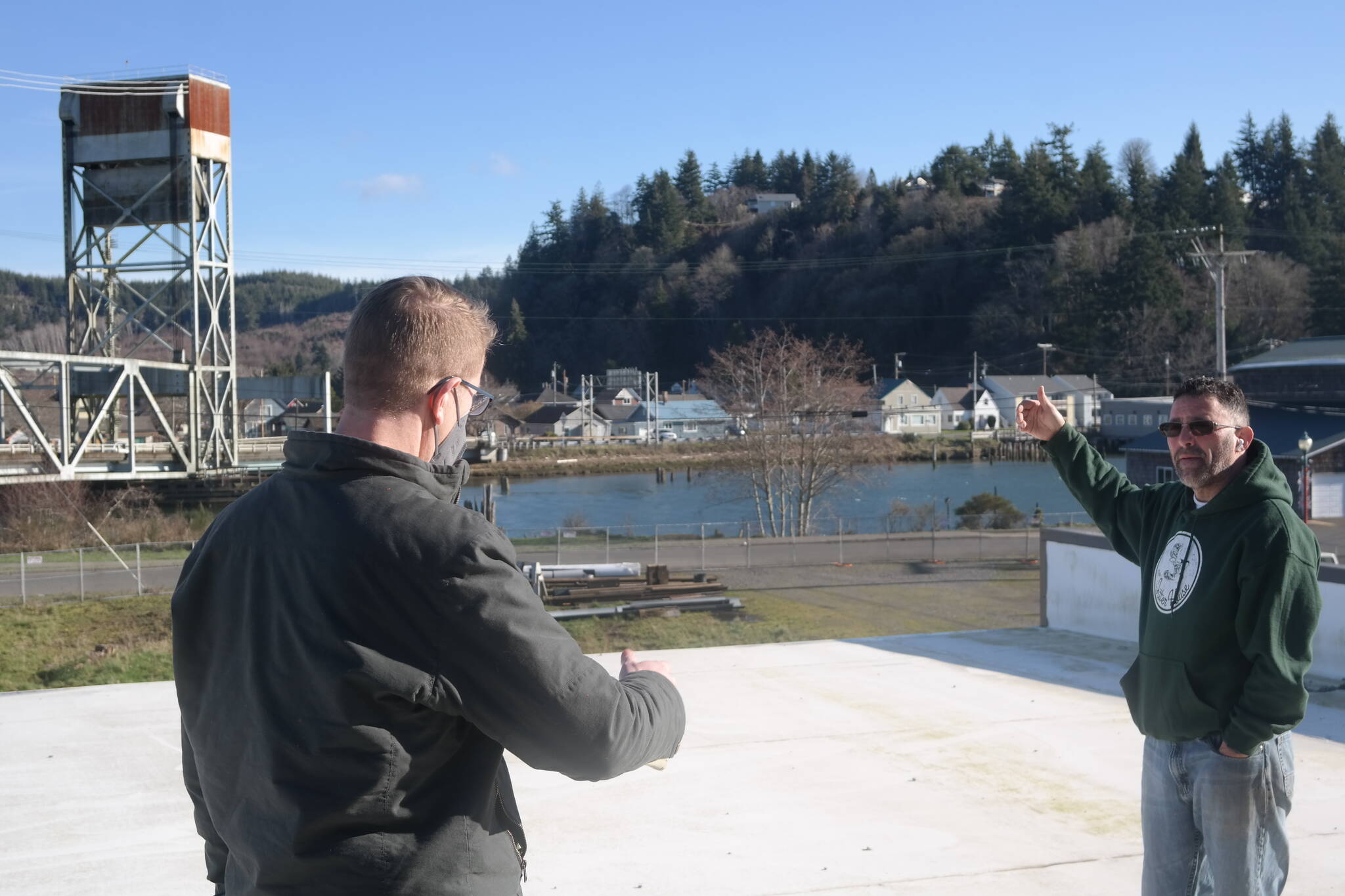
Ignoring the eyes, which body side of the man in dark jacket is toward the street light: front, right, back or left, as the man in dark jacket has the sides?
front

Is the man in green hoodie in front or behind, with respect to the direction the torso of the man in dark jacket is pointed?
in front

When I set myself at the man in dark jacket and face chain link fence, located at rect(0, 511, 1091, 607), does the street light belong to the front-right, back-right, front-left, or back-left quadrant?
front-right

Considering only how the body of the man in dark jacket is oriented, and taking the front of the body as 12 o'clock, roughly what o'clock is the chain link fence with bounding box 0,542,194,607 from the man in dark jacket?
The chain link fence is roughly at 10 o'clock from the man in dark jacket.

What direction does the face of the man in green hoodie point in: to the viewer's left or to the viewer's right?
to the viewer's left

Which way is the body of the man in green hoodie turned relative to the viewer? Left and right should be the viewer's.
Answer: facing the viewer and to the left of the viewer

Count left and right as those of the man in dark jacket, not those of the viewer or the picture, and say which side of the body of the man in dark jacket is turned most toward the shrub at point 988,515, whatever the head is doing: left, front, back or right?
front

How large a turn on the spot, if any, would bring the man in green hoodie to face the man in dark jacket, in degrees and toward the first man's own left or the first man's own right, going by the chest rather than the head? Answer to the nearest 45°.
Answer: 0° — they already face them

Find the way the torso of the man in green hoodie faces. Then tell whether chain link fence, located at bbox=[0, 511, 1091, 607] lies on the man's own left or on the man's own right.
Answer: on the man's own right

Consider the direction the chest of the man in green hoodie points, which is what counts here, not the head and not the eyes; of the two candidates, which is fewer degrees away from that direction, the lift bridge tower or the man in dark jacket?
the man in dark jacket

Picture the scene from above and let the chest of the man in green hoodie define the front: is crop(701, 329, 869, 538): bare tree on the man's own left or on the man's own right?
on the man's own right

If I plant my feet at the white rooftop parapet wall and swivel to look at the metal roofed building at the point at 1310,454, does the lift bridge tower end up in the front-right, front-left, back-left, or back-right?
front-left

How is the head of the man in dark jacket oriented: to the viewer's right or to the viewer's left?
to the viewer's right

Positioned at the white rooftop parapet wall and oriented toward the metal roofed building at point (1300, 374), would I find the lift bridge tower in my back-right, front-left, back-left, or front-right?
front-left

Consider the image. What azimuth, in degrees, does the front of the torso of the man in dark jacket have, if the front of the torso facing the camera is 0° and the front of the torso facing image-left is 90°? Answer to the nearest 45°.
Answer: approximately 225°
